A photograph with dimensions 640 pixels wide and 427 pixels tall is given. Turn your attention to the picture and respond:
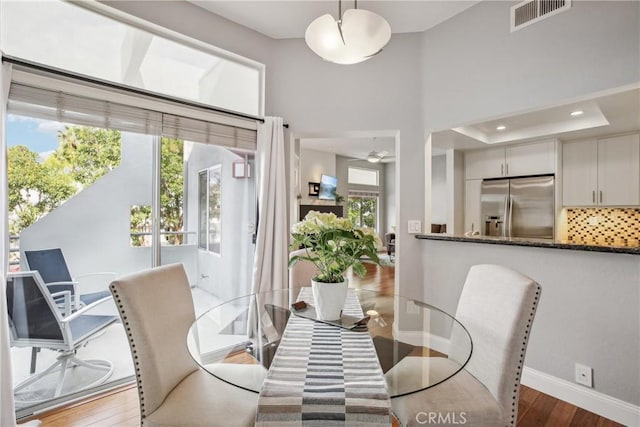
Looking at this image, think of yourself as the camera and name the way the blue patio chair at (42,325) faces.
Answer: facing away from the viewer and to the right of the viewer

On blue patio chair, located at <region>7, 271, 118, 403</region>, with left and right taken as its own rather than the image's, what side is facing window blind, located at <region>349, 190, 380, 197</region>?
front

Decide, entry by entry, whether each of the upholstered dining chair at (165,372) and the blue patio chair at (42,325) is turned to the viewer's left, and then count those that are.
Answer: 0

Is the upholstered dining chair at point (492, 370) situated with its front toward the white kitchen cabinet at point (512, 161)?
no

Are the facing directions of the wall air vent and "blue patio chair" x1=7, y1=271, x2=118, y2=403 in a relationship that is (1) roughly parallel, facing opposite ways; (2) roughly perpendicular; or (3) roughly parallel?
roughly perpendicular
